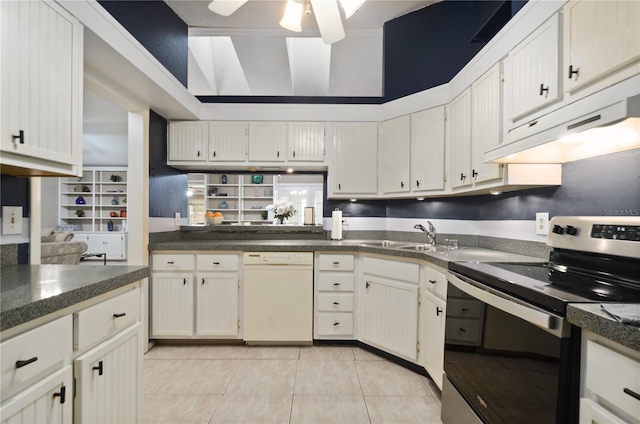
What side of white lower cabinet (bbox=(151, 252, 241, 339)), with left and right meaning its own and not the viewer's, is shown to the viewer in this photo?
front

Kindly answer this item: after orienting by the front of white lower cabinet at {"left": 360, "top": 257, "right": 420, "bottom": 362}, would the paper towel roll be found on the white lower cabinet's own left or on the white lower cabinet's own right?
on the white lower cabinet's own right

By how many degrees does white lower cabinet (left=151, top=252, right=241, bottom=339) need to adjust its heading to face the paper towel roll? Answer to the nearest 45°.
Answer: approximately 90° to its left

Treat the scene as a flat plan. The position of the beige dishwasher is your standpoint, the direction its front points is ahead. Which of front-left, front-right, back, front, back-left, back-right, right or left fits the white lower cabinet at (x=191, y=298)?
right

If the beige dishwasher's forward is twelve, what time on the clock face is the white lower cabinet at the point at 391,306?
The white lower cabinet is roughly at 10 o'clock from the beige dishwasher.

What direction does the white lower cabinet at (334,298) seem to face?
toward the camera

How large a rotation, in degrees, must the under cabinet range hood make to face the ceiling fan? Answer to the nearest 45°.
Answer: approximately 45° to its right

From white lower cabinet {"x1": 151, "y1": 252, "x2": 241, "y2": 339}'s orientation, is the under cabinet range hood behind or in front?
in front

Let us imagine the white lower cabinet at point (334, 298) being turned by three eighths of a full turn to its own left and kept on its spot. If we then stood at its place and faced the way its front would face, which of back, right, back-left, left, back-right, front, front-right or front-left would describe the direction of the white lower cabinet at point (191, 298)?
back-left

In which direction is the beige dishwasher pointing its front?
toward the camera

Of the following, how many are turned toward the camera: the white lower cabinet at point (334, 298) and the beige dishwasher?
2

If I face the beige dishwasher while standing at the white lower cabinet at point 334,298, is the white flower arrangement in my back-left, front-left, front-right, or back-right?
front-right

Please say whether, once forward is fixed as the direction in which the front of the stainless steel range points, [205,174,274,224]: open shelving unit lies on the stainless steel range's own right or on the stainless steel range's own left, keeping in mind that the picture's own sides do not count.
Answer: on the stainless steel range's own right

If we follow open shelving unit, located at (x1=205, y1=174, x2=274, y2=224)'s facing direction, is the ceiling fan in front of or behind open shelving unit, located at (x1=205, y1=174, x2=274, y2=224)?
in front

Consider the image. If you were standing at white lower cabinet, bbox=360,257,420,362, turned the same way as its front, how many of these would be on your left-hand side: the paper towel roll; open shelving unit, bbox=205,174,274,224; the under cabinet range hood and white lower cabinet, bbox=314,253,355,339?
1

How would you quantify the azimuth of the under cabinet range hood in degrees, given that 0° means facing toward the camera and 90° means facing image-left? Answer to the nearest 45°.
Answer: approximately 45°
